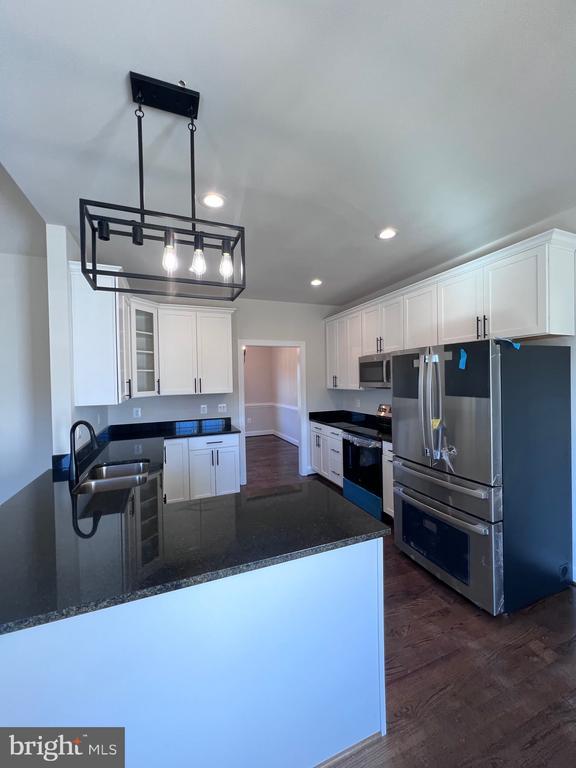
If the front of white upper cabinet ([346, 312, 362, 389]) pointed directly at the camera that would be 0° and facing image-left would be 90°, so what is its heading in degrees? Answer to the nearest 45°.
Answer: approximately 45°

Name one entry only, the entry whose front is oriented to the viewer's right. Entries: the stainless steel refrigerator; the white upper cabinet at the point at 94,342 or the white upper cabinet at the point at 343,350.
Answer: the white upper cabinet at the point at 94,342

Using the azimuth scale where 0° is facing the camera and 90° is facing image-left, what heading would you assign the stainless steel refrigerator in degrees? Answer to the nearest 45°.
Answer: approximately 45°

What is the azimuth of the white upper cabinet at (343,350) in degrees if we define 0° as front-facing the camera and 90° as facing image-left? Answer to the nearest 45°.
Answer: approximately 45°

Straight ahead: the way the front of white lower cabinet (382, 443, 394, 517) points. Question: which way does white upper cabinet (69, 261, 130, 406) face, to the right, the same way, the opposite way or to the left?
the opposite way

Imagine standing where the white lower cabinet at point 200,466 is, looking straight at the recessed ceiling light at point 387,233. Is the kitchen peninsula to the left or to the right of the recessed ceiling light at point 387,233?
right

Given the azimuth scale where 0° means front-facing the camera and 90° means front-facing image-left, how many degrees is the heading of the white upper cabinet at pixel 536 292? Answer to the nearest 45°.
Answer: approximately 45°

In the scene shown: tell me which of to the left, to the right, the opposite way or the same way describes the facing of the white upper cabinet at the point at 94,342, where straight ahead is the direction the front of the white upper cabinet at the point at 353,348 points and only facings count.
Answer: the opposite way
